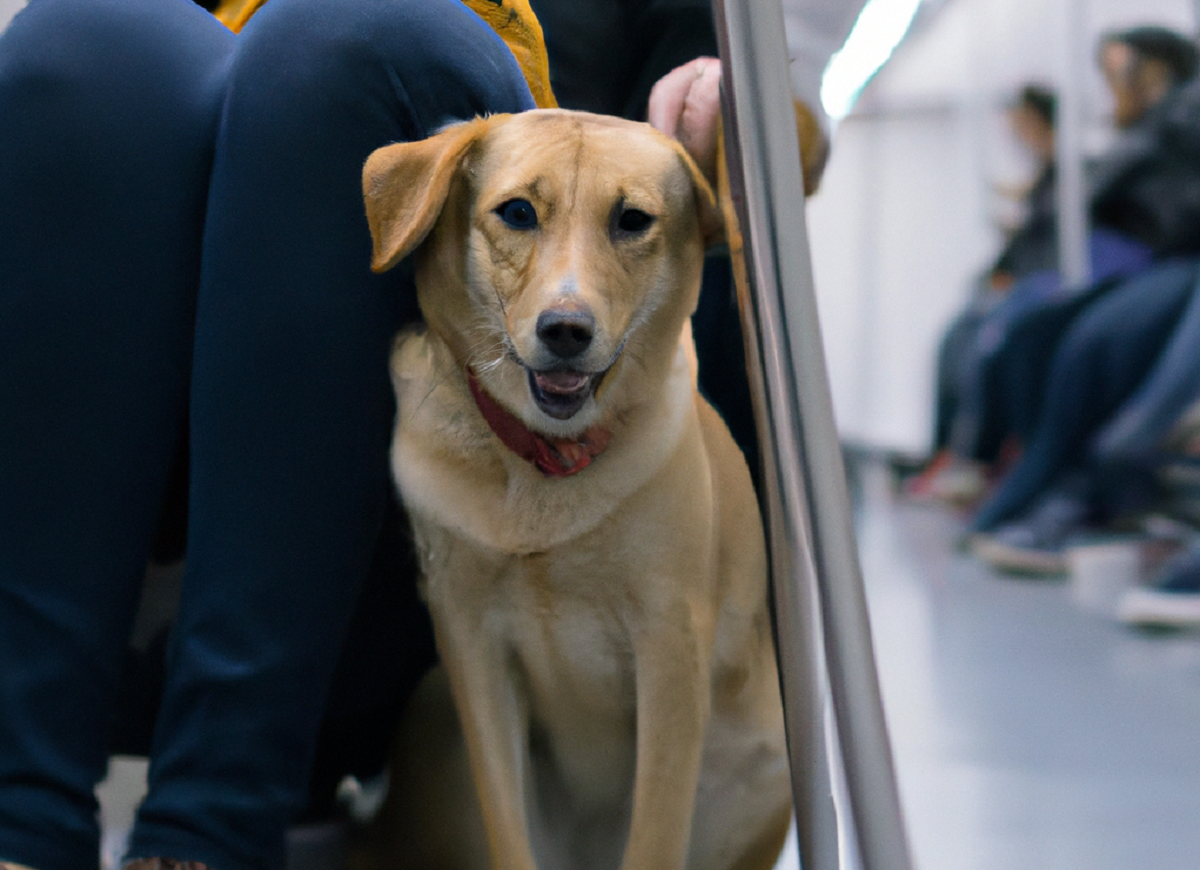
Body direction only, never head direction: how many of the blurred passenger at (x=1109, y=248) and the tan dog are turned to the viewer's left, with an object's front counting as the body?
1

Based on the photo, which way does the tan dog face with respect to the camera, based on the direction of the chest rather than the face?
toward the camera

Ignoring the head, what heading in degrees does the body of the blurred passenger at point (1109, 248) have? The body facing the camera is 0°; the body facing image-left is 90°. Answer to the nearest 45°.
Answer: approximately 90°

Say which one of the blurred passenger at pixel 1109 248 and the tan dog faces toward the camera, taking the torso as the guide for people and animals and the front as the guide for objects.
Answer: the tan dog

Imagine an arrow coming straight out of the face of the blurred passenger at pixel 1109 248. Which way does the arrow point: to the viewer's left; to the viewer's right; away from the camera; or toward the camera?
to the viewer's left
